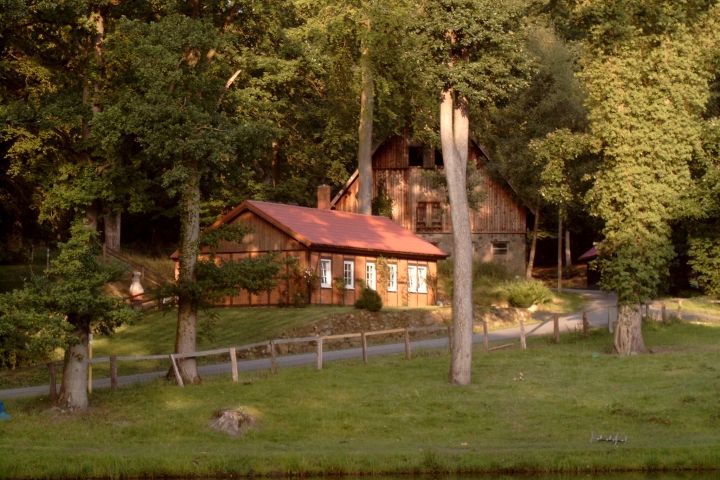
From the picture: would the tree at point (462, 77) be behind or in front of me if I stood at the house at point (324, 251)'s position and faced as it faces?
in front

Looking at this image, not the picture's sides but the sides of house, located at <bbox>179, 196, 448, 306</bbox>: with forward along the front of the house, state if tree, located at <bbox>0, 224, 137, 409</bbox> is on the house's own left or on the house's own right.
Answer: on the house's own right

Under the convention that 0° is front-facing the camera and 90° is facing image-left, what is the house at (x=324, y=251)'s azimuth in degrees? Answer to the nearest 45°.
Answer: approximately 315°

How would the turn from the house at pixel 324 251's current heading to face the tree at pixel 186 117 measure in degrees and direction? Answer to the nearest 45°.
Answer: approximately 45° to its right
